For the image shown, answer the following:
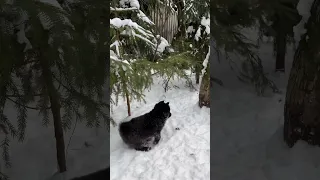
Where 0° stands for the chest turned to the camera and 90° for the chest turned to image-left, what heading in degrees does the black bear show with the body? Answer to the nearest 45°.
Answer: approximately 270°

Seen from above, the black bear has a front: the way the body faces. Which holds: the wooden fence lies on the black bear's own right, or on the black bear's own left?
on the black bear's own left
